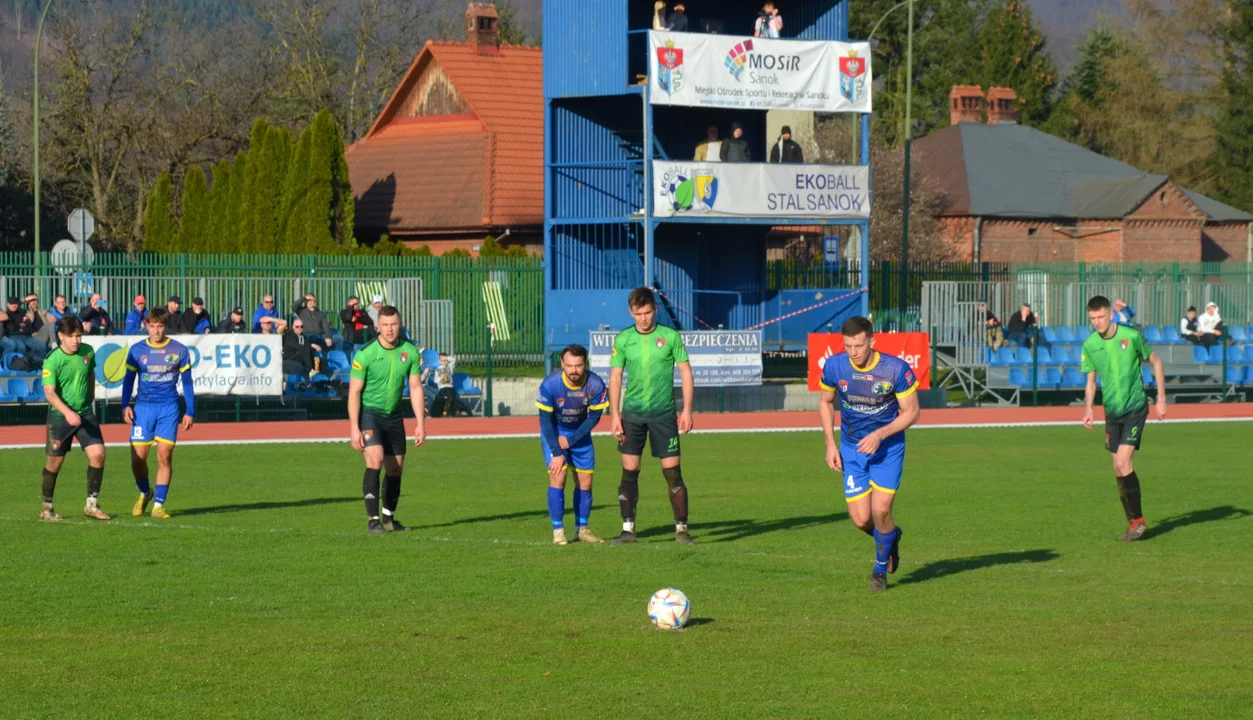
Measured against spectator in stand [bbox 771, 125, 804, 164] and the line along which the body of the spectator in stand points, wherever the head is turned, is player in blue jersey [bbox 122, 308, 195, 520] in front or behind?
in front

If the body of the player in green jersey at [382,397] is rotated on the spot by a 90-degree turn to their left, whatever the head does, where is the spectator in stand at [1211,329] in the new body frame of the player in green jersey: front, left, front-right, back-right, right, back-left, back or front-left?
front-left

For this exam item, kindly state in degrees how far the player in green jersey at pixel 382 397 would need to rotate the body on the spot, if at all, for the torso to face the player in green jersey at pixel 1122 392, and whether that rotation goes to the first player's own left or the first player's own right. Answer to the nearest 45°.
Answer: approximately 90° to the first player's own left

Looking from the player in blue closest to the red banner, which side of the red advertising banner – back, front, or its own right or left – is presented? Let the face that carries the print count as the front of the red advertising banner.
front

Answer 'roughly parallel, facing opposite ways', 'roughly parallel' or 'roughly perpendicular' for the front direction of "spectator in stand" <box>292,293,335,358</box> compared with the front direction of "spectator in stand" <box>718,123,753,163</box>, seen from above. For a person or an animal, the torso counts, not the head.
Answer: roughly parallel

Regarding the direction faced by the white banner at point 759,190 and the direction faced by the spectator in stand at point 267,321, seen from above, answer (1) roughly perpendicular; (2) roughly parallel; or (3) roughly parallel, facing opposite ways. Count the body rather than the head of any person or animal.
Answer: roughly parallel

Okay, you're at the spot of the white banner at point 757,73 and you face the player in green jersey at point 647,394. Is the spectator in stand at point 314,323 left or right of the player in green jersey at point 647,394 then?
right

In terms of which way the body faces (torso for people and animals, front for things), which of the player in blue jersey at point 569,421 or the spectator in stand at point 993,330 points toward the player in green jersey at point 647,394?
the spectator in stand

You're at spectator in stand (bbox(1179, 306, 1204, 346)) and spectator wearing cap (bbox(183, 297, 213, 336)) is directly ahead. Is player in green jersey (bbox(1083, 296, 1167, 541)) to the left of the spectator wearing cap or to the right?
left

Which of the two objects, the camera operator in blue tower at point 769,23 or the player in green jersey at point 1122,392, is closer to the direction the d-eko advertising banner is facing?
the player in green jersey

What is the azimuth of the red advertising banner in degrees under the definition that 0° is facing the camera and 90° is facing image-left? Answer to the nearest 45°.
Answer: approximately 0°

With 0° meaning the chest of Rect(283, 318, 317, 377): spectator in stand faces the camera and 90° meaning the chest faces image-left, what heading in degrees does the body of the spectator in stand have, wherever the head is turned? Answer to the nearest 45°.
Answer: approximately 315°

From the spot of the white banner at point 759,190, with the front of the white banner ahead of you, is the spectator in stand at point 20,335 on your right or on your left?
on your right

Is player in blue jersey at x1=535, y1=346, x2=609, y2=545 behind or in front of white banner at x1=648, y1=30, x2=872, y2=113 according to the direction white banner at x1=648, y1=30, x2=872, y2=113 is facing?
in front

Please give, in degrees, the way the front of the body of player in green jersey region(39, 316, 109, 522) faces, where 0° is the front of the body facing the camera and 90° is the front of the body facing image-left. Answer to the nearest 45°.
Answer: approximately 315°

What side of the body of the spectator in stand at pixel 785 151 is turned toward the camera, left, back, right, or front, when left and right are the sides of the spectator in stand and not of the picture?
front

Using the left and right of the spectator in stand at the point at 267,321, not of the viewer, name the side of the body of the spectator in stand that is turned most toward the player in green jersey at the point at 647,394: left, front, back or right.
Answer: front

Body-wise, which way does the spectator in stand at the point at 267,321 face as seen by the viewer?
toward the camera

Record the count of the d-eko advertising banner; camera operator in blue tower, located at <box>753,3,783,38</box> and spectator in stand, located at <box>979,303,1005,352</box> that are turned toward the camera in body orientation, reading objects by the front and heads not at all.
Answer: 3
